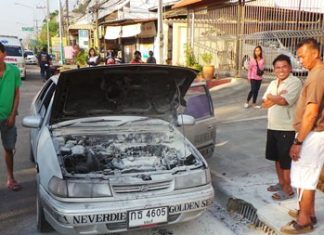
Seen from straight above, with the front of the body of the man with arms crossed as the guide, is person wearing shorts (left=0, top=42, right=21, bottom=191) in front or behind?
in front

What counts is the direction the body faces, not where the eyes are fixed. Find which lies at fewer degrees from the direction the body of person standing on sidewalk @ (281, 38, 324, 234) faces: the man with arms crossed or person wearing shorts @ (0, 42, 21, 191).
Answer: the person wearing shorts

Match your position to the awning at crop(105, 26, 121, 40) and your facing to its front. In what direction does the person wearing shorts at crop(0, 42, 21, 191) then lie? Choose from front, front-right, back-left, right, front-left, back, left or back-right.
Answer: front-left

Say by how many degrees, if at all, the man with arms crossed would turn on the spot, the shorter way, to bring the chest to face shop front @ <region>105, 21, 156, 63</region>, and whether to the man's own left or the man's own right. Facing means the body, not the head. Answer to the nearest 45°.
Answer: approximately 90° to the man's own right

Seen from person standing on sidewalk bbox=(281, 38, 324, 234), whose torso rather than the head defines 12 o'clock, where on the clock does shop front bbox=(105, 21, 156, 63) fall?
The shop front is roughly at 2 o'clock from the person standing on sidewalk.

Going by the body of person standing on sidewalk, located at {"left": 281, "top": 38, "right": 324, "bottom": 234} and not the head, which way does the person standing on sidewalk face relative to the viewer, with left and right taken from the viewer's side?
facing to the left of the viewer

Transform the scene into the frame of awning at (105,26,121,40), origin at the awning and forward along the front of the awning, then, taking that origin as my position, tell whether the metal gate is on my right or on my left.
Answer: on my left

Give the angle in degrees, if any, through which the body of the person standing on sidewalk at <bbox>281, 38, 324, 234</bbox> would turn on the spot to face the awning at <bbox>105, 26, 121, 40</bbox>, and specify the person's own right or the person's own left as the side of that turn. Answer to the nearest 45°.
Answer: approximately 45° to the person's own right

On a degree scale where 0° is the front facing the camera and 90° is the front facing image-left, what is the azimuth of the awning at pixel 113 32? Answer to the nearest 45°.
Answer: approximately 45°

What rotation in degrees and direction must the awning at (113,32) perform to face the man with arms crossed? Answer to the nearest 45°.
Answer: approximately 45° to its left

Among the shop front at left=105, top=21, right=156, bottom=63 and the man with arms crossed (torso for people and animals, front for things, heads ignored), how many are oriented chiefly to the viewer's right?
0
